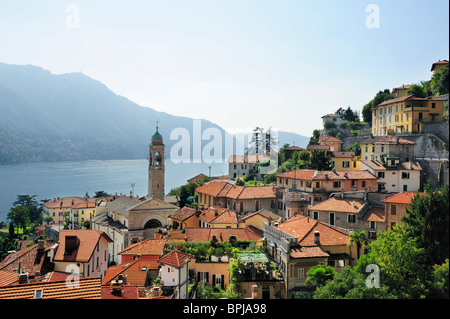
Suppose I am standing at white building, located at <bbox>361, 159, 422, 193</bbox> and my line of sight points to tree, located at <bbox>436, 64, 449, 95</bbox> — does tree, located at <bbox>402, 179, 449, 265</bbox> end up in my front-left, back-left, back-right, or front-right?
back-right

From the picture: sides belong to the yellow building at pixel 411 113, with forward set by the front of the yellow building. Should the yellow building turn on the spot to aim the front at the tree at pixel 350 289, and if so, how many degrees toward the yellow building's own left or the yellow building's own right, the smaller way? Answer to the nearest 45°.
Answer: approximately 45° to the yellow building's own left

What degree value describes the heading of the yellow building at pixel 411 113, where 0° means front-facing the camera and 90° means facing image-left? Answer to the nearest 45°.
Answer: approximately 45°

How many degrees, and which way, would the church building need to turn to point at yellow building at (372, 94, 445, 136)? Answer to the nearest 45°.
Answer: approximately 45° to its left

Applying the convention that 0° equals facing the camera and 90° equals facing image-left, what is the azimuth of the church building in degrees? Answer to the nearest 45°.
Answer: approximately 315°

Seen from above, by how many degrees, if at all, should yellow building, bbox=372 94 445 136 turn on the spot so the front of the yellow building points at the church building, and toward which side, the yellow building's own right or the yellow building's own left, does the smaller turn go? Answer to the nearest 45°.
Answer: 0° — it already faces it

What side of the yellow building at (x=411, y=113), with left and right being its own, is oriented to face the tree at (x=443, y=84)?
back

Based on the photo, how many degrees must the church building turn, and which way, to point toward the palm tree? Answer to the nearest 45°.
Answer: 0° — it already faces it

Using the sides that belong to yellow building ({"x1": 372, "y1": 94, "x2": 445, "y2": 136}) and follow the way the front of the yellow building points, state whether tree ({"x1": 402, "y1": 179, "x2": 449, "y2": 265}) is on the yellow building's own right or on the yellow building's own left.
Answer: on the yellow building's own left

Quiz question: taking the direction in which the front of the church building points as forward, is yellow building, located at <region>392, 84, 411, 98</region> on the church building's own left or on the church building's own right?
on the church building's own left
